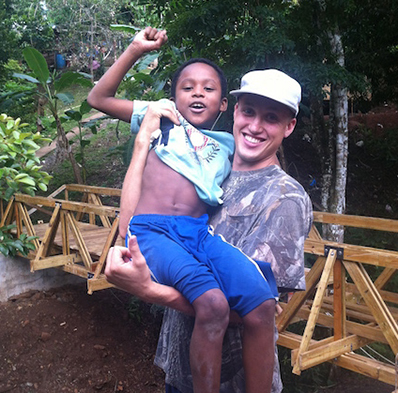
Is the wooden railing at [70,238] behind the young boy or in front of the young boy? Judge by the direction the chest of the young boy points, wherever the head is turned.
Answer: behind

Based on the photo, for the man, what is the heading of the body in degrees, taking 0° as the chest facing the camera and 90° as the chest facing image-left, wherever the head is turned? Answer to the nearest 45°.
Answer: approximately 45°

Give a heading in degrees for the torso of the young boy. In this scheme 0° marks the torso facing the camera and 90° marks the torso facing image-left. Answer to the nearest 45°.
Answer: approximately 0°

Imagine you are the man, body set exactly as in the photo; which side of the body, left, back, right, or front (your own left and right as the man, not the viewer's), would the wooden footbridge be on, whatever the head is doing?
back

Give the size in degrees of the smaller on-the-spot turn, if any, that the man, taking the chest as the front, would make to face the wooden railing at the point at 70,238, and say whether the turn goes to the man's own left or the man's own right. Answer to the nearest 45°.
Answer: approximately 90° to the man's own right
